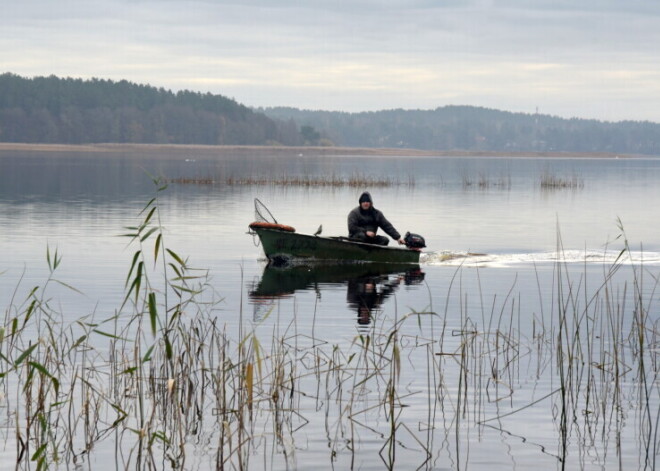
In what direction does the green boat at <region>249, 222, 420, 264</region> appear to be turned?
to the viewer's left
